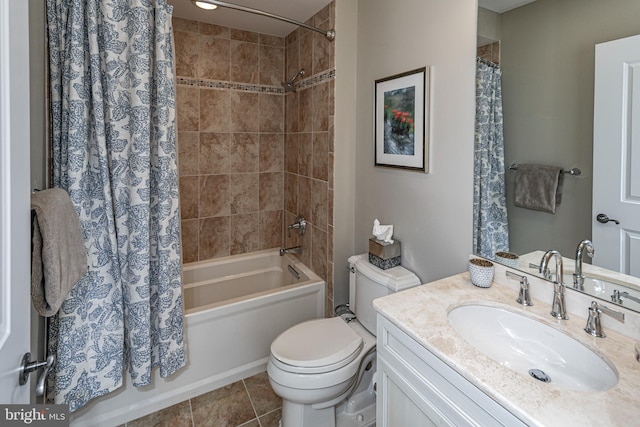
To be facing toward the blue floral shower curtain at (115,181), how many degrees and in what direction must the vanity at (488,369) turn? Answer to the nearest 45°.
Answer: approximately 45° to its right

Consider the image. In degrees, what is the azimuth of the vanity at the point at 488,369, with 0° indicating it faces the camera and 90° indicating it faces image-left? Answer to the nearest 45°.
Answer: approximately 45°

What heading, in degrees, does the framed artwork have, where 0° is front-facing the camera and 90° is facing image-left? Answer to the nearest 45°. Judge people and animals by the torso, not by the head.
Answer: approximately 45°
